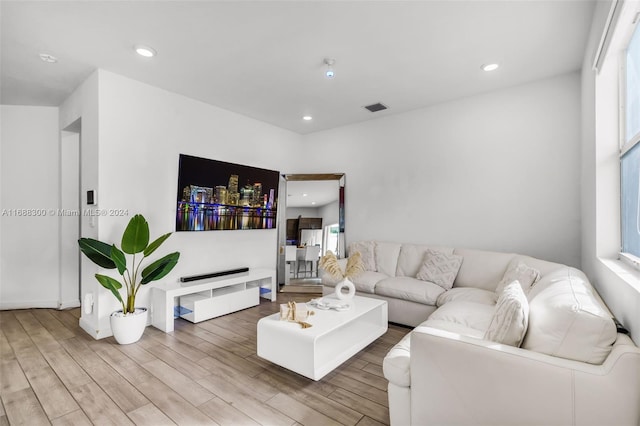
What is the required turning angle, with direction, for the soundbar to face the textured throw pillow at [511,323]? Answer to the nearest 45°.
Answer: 0° — it already faces it

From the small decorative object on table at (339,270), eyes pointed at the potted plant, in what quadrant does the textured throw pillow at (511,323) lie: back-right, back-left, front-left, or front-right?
back-left

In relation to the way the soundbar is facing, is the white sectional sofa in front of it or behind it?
in front

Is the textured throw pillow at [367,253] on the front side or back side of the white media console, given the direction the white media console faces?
on the front side

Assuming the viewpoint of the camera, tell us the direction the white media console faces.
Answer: facing the viewer and to the right of the viewer
